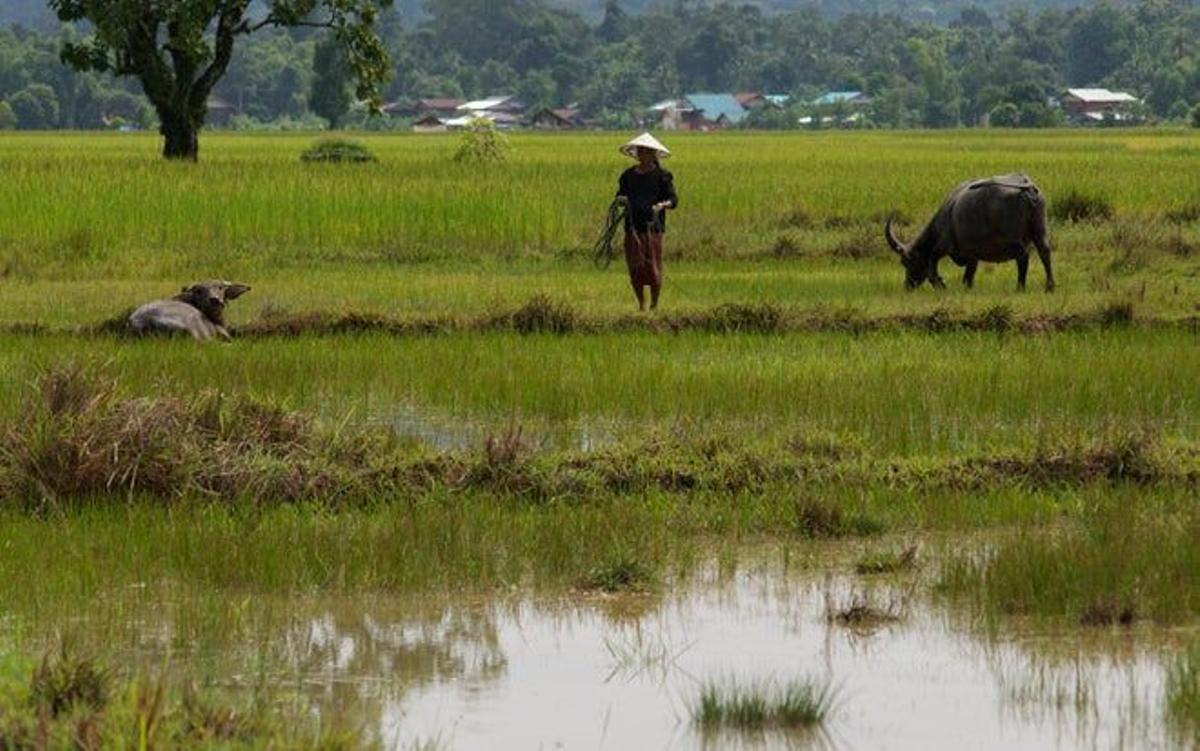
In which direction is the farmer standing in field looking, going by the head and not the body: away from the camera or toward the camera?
toward the camera

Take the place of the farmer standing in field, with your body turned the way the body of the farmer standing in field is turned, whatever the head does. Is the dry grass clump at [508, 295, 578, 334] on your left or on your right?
on your right

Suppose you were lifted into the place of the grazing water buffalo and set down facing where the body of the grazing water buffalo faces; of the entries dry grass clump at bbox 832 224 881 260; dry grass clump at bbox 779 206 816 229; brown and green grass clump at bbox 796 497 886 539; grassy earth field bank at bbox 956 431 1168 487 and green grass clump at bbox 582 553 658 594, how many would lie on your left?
3

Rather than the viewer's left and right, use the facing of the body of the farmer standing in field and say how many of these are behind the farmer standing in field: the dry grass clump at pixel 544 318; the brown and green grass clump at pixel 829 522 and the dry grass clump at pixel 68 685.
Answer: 0

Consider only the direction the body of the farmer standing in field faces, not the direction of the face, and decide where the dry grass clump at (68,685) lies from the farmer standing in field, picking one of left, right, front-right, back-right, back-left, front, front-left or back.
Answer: front

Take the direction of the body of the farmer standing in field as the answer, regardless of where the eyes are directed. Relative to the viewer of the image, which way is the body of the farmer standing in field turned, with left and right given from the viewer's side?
facing the viewer

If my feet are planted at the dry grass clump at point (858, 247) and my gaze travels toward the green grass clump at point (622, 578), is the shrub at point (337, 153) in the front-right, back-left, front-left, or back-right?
back-right

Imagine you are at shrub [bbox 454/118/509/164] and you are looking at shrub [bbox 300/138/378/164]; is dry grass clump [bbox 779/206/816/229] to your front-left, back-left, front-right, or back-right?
back-left

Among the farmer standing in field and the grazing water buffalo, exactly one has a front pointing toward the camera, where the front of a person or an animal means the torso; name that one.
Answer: the farmer standing in field

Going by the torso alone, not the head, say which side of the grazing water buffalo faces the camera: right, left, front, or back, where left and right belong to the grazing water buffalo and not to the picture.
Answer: left

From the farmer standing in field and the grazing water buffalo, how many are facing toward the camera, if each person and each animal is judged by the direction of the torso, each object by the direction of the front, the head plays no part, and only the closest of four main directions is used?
1

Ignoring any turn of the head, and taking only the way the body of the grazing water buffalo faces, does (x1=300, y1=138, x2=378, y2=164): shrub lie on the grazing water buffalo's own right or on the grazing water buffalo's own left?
on the grazing water buffalo's own right

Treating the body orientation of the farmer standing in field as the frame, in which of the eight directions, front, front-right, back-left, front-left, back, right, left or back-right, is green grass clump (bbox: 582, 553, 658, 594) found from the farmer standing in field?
front

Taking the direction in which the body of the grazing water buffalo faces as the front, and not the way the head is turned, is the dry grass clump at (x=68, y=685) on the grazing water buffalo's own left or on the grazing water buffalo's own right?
on the grazing water buffalo's own left

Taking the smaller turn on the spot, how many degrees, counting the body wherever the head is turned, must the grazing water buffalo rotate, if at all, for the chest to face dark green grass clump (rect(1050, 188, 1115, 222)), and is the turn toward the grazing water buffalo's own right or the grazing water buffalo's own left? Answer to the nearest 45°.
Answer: approximately 90° to the grazing water buffalo's own right

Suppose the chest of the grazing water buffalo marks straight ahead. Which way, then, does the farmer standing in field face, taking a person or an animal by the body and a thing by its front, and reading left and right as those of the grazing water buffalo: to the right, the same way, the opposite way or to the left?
to the left
